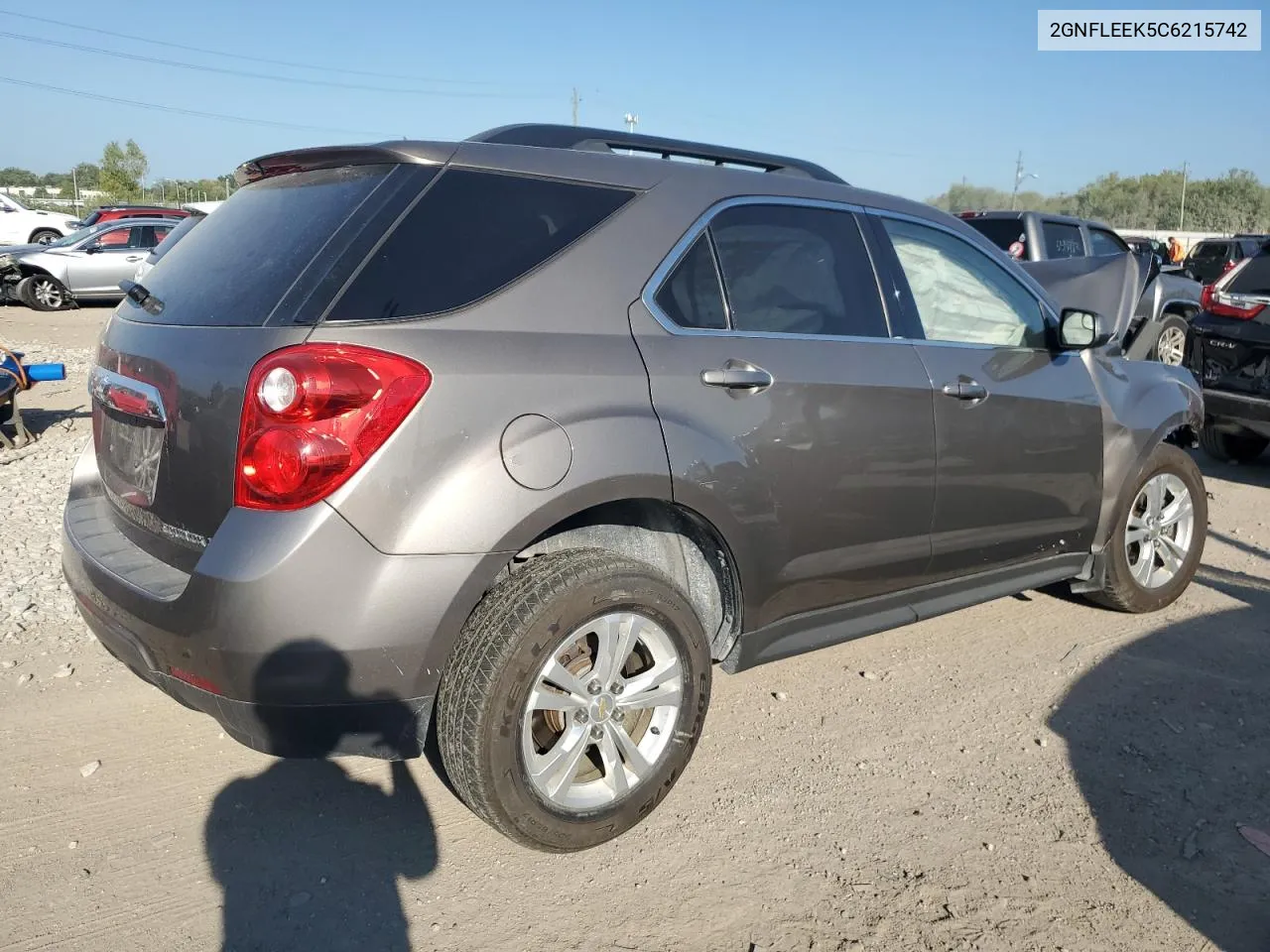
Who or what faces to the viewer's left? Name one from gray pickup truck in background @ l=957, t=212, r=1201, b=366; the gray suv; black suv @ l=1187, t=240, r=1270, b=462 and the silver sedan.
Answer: the silver sedan

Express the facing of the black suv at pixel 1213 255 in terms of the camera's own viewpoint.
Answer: facing away from the viewer and to the right of the viewer

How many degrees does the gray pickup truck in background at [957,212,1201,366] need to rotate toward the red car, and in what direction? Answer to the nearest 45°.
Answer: approximately 135° to its left

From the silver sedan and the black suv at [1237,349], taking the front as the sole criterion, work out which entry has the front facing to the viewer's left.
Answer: the silver sedan

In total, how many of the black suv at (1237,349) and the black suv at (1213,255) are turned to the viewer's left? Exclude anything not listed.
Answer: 0

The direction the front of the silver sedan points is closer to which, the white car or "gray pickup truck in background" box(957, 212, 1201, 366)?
the white car

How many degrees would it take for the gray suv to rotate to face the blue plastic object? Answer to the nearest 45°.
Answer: approximately 90° to its left

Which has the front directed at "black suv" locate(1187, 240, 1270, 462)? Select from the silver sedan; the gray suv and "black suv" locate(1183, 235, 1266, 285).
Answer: the gray suv

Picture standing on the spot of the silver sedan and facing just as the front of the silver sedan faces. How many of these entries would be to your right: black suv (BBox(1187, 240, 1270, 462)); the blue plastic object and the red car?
1

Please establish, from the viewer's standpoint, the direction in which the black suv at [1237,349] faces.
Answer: facing away from the viewer and to the right of the viewer

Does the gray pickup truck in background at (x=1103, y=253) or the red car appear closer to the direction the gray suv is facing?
the gray pickup truck in background

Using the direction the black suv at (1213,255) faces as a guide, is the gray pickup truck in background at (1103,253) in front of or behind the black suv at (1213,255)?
behind

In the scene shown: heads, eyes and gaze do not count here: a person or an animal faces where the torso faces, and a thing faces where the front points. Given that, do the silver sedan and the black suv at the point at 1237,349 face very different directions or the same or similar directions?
very different directions

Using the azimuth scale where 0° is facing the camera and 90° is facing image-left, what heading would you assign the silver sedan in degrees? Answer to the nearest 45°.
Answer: approximately 90°
